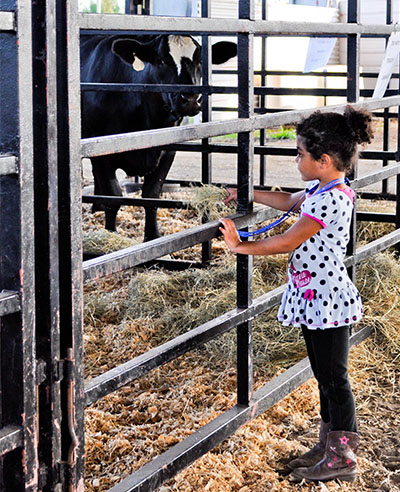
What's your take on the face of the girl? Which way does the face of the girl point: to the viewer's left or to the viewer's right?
to the viewer's left

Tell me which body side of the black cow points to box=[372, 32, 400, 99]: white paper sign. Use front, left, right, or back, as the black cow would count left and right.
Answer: left

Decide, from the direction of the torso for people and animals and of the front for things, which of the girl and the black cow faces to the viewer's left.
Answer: the girl

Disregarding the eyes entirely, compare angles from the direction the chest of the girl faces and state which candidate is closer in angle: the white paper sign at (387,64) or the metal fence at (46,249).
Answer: the metal fence

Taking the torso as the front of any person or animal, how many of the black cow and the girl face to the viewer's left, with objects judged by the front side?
1

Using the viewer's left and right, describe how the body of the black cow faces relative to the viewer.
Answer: facing the viewer and to the right of the viewer

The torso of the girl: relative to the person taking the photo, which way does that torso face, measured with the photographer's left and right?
facing to the left of the viewer

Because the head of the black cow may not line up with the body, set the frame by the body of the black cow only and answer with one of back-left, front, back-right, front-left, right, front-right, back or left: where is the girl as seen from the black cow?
front-right

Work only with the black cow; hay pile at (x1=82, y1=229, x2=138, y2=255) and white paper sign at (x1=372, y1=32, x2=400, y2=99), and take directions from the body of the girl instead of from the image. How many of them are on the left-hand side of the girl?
0

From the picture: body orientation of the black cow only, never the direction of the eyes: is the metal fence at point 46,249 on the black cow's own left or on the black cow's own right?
on the black cow's own right

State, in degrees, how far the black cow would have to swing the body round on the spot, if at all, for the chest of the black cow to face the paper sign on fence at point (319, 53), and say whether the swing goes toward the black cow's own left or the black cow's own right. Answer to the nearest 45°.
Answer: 0° — it already faces it
